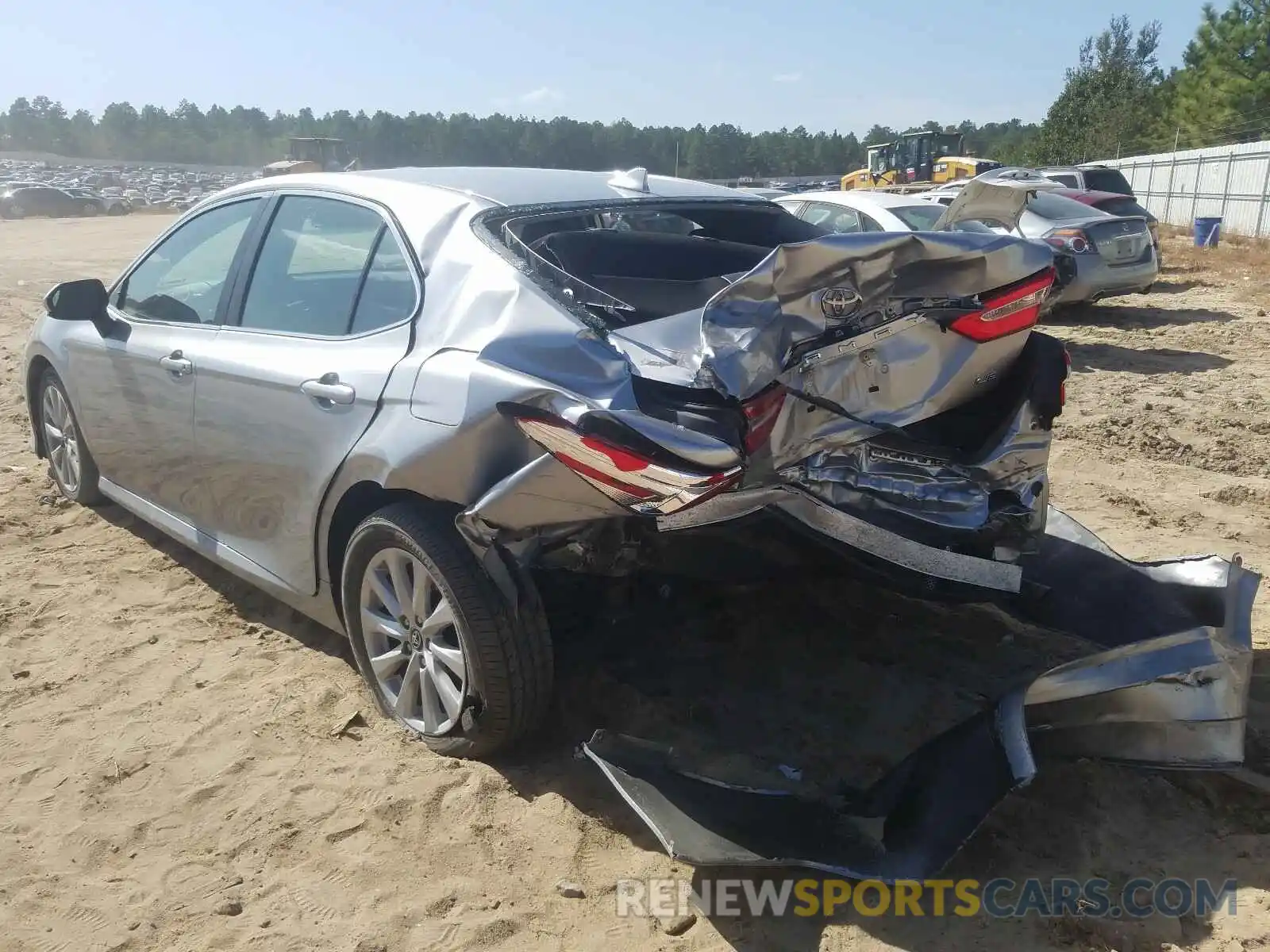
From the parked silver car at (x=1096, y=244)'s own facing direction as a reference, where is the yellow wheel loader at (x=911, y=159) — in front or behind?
in front

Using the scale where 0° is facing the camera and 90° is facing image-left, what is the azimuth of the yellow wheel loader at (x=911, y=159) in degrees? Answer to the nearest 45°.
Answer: approximately 90°

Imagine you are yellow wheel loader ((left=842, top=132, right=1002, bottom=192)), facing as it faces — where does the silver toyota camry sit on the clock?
The silver toyota camry is roughly at 9 o'clock from the yellow wheel loader.

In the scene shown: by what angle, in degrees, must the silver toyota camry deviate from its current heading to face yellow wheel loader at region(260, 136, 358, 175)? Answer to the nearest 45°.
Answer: approximately 45° to its right

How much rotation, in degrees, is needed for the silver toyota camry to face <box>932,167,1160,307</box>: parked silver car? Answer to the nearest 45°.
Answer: approximately 90° to its right

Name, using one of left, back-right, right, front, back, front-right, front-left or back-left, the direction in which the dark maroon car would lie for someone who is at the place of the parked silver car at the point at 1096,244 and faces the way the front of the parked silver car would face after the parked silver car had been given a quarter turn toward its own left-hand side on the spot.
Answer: back-right

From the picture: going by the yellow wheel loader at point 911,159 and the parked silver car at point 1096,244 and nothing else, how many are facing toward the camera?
0

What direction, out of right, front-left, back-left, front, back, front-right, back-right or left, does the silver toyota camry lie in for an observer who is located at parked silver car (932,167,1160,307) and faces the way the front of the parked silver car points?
back-left

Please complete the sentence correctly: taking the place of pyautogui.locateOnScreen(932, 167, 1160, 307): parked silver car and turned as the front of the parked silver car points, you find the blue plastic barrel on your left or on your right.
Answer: on your right

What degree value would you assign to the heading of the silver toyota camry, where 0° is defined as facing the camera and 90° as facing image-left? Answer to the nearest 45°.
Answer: approximately 135°

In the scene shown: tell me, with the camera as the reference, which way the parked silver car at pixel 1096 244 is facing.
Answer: facing away from the viewer and to the left of the viewer

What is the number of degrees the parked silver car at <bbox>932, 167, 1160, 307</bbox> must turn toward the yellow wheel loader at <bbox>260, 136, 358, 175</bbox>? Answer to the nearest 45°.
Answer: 0° — it already faces it

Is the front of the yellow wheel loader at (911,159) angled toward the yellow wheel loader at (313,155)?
yes

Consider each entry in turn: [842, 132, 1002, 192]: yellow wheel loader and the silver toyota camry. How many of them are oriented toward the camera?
0

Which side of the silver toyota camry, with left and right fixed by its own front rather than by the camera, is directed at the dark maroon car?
right
